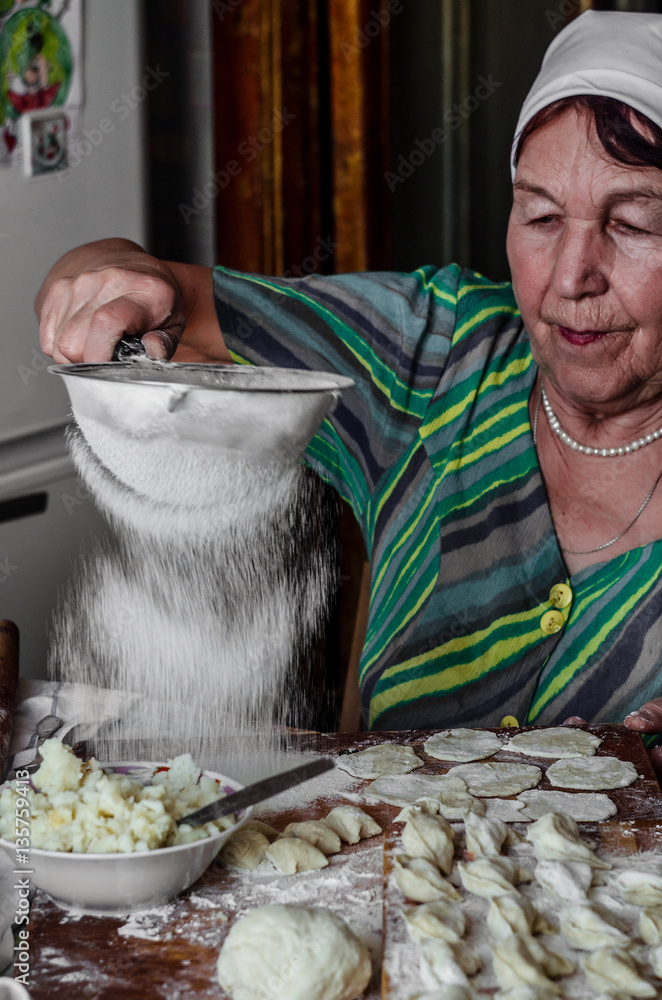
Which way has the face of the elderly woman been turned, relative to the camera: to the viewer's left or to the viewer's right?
to the viewer's left

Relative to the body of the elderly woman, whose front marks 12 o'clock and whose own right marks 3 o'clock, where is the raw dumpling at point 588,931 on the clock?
The raw dumpling is roughly at 12 o'clock from the elderly woman.

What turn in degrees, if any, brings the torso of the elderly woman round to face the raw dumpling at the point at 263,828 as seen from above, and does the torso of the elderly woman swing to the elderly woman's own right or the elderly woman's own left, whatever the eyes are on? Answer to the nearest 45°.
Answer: approximately 45° to the elderly woman's own right

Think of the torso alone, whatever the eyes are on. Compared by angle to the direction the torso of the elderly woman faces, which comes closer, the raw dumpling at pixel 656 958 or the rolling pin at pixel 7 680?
the raw dumpling

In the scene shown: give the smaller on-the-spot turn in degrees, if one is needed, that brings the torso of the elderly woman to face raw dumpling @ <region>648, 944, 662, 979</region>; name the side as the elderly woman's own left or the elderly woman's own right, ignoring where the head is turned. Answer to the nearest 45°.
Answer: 0° — they already face it

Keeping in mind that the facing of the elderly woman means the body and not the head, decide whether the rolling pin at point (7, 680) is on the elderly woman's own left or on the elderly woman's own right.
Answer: on the elderly woman's own right

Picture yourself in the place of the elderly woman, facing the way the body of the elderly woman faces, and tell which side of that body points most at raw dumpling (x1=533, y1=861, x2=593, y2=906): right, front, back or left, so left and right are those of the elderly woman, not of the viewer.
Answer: front

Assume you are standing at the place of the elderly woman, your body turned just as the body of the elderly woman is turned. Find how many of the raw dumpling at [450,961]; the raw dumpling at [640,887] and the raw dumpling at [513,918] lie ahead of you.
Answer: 3

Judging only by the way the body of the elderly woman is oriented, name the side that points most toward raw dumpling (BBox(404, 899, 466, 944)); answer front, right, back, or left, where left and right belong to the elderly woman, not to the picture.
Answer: front

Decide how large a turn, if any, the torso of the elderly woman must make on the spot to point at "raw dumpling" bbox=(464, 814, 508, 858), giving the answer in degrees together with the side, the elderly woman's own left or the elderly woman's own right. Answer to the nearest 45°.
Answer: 0° — they already face it

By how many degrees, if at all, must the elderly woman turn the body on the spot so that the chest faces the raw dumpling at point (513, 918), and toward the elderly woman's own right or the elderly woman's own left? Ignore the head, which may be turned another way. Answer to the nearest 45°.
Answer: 0° — they already face it

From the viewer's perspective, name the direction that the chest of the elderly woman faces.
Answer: toward the camera

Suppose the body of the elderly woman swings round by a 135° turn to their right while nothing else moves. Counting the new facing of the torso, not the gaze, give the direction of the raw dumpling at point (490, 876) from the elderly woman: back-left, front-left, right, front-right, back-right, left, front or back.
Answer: back-left
